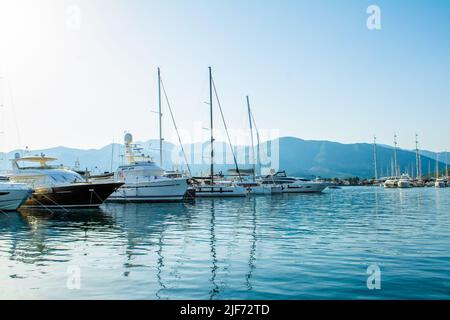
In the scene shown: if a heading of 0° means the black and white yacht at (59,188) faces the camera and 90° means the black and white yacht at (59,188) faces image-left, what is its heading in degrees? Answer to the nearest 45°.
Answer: approximately 270°

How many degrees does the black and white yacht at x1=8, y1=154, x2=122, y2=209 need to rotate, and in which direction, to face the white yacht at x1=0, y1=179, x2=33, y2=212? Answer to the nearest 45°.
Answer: approximately 135° to its right
